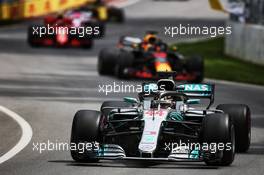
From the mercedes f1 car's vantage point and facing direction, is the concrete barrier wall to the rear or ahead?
to the rear

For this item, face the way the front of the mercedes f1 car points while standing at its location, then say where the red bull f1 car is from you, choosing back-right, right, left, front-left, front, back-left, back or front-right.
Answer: back

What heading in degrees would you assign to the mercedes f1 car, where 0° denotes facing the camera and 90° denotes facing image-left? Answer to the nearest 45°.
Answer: approximately 0°

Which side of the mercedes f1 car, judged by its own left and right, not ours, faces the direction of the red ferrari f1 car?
back
